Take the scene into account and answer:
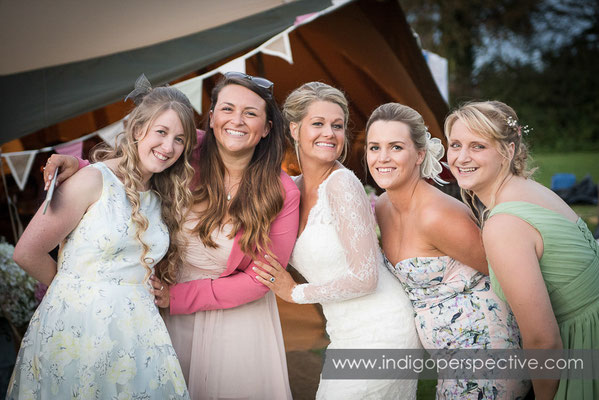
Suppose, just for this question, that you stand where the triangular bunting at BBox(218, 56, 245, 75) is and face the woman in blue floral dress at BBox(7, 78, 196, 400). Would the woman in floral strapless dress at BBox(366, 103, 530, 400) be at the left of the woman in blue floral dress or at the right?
left

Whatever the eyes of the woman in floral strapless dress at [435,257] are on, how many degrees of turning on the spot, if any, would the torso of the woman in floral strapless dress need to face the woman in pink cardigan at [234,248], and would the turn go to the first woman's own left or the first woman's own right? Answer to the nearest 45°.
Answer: approximately 45° to the first woman's own right

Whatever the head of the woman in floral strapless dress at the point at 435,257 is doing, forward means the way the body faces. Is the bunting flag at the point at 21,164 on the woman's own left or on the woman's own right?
on the woman's own right

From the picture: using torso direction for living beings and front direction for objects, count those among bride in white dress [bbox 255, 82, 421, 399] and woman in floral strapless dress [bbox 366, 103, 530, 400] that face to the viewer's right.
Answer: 0

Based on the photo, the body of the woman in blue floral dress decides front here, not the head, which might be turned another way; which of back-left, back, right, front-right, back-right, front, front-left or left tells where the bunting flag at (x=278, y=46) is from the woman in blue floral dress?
left

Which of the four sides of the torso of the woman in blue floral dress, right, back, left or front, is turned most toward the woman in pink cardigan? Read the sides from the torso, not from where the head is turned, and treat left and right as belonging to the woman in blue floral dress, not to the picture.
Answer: left

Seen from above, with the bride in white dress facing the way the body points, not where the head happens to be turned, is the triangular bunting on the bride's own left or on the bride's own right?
on the bride's own right
